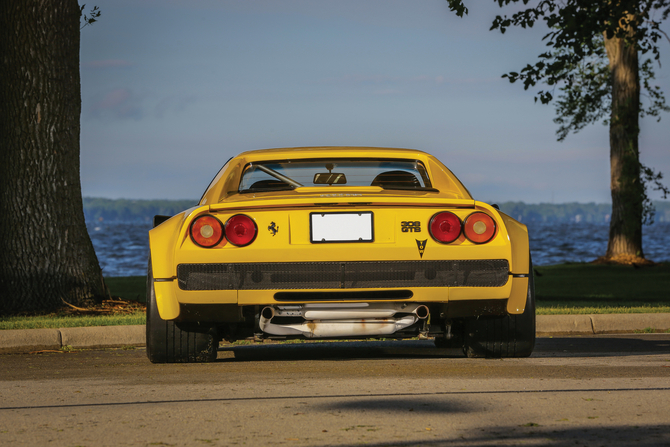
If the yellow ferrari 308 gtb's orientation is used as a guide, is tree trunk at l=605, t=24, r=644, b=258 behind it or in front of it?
in front

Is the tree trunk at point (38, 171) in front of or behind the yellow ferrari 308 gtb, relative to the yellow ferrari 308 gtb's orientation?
in front

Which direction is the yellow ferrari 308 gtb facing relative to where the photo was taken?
away from the camera
